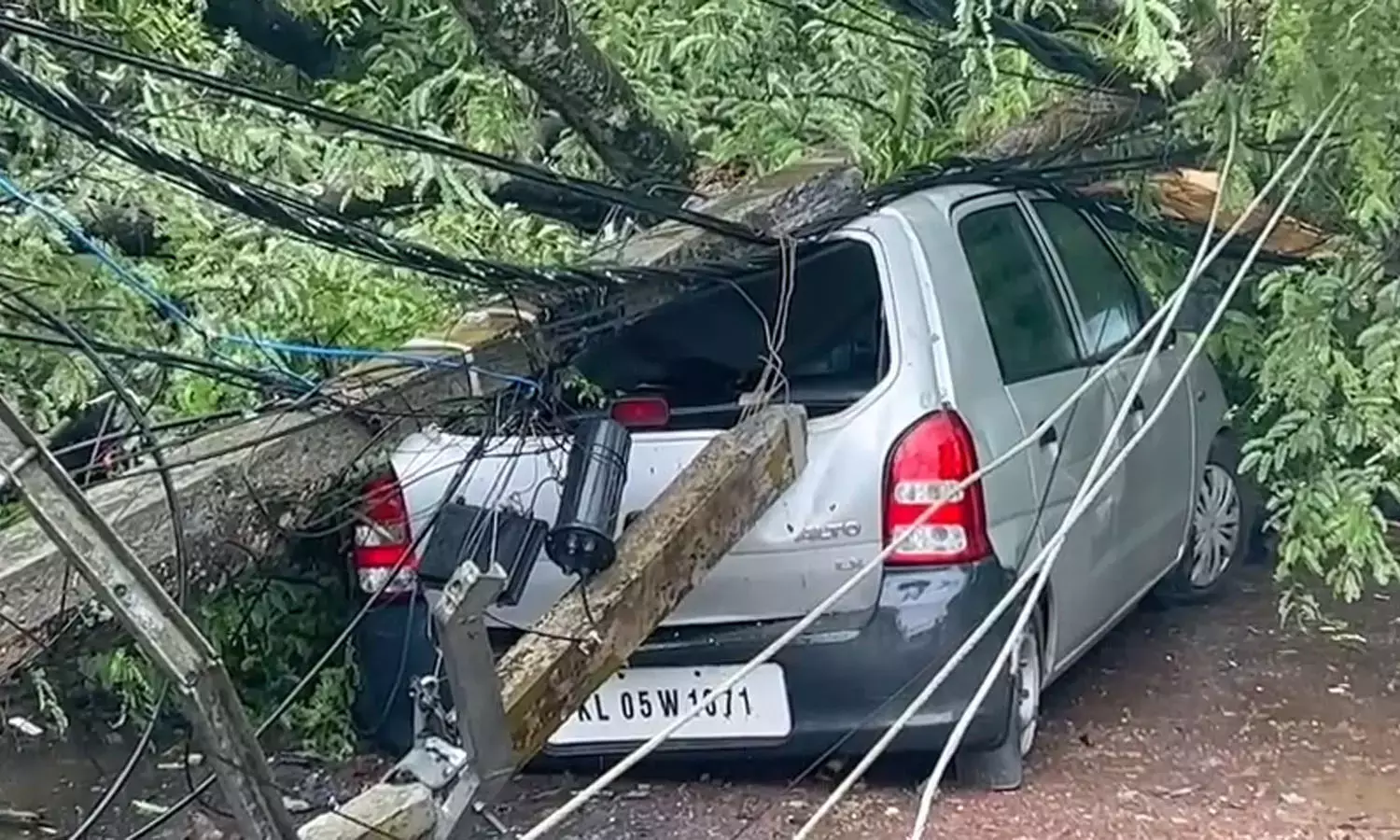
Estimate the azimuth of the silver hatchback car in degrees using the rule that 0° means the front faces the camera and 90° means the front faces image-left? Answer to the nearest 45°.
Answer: approximately 225°

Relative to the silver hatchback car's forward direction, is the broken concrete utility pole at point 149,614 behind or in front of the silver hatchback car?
behind

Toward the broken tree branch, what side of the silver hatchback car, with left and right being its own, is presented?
left
